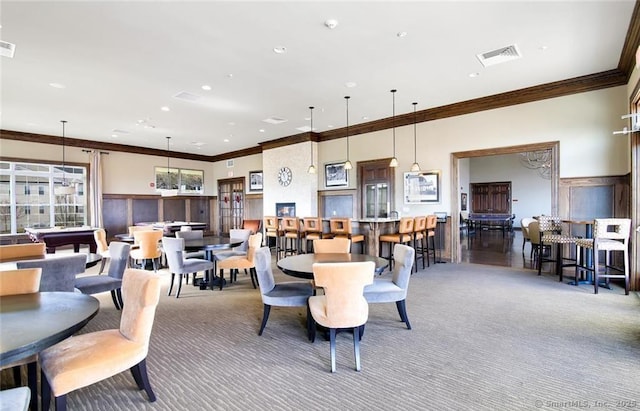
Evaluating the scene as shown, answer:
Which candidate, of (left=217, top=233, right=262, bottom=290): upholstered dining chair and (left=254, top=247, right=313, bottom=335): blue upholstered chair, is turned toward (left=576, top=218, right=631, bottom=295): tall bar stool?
the blue upholstered chair

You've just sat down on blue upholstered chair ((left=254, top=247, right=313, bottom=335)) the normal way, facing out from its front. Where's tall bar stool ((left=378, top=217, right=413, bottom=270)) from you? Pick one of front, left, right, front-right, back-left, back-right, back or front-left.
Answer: front-left

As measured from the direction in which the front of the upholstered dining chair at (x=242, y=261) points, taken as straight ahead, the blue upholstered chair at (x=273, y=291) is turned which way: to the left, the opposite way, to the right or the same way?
the opposite way

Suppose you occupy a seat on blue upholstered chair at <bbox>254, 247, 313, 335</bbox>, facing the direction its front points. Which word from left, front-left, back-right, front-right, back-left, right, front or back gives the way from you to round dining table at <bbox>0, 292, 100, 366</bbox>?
back-right

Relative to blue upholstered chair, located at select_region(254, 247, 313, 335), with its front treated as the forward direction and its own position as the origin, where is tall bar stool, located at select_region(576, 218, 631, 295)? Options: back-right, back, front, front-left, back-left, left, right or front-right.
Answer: front

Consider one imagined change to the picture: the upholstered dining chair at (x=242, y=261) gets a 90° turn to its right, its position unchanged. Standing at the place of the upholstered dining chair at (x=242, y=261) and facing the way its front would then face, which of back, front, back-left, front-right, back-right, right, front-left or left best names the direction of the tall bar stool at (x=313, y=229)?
front-right

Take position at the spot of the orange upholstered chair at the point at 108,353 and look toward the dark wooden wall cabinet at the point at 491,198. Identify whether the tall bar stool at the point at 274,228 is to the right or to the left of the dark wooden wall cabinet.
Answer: left

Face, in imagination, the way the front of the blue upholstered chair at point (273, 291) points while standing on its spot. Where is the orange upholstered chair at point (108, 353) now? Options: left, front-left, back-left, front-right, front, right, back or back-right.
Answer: back-right

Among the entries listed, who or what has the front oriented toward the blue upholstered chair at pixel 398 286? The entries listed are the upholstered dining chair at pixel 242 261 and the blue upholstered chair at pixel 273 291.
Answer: the blue upholstered chair at pixel 273 291

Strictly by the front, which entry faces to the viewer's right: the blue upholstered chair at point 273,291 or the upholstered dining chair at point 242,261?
the blue upholstered chair

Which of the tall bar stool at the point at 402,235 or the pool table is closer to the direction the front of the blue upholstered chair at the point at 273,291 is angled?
the tall bar stool

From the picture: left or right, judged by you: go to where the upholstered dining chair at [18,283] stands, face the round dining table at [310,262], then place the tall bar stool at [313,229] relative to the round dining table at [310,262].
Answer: left

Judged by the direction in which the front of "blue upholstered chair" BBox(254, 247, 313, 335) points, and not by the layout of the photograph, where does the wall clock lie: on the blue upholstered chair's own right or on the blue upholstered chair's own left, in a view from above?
on the blue upholstered chair's own left

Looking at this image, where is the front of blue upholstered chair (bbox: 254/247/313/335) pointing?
to the viewer's right

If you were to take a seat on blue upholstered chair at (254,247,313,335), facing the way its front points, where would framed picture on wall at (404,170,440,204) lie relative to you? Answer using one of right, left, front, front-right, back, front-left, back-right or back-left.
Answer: front-left
